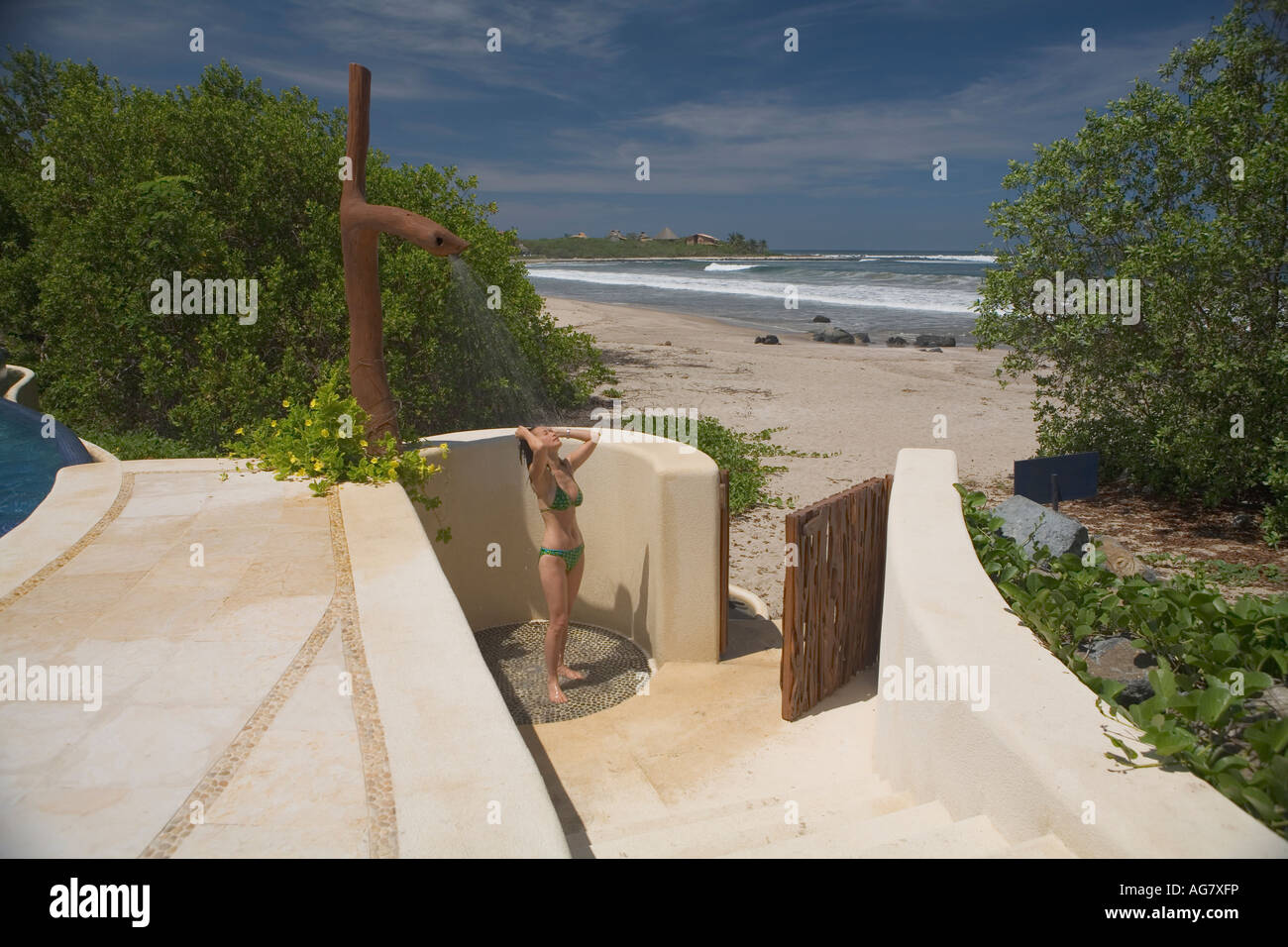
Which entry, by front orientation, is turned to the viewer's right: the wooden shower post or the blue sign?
the wooden shower post

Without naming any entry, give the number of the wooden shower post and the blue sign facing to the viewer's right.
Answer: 1

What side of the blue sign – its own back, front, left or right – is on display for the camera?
back

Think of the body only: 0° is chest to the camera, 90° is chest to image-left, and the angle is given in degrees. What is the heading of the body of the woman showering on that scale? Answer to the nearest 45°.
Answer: approximately 315°

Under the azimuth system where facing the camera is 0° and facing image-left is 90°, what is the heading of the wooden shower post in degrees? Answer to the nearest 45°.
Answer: approximately 270°

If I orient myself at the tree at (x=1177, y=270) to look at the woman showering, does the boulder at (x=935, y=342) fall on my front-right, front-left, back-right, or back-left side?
back-right
